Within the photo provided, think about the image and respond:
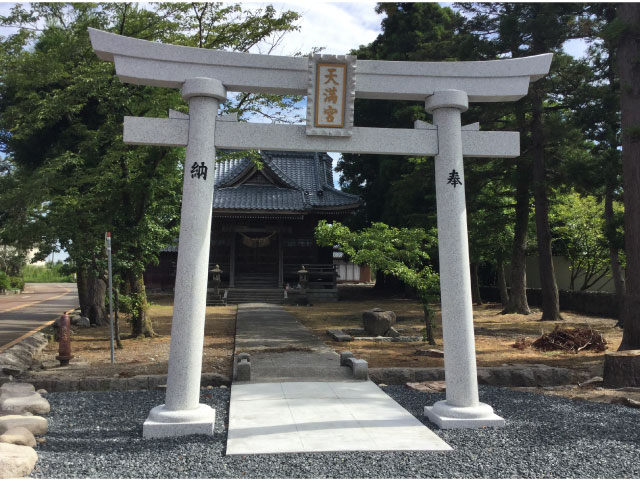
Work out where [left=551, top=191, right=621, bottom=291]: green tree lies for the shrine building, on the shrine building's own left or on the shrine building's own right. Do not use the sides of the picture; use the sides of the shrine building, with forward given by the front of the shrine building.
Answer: on the shrine building's own left

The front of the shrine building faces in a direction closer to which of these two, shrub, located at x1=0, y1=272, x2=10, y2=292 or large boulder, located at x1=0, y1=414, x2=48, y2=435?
the large boulder

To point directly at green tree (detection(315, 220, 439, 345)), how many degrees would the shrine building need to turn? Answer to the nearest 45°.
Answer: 0° — it already faces it

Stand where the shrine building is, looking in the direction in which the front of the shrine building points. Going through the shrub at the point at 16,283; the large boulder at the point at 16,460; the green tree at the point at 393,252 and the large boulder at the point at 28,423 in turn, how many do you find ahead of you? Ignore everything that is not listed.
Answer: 3

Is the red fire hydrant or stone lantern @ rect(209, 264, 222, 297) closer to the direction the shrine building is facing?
the red fire hydrant

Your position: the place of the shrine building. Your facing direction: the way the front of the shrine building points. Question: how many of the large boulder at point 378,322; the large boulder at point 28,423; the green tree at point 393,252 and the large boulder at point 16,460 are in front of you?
4

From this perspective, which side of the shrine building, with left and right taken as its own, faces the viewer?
front

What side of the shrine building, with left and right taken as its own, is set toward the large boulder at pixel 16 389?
front

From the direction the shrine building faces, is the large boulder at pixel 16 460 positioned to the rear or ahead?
ahead

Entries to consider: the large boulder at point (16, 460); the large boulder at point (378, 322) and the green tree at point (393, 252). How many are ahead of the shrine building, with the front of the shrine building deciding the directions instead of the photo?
3

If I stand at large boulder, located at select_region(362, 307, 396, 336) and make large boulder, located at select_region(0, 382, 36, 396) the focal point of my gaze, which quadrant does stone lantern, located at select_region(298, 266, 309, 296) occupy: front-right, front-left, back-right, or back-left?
back-right

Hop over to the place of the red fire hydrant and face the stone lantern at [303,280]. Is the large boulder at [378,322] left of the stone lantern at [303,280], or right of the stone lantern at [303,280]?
right
